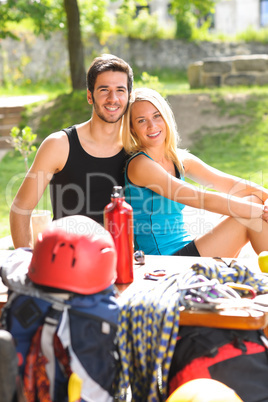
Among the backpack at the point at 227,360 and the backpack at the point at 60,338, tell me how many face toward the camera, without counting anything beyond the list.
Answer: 2

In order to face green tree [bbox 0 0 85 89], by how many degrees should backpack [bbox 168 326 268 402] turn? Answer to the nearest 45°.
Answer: approximately 180°

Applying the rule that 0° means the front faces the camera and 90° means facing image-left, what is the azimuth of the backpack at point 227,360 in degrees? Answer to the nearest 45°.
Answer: approximately 0°

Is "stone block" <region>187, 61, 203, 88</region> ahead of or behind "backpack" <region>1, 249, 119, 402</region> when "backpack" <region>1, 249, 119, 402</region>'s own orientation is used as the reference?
behind

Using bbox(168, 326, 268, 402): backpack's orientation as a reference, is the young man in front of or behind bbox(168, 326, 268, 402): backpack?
behind

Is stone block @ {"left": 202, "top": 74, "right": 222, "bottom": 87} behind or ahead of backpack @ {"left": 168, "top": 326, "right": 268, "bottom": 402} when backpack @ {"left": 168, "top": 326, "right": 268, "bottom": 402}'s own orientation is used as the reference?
behind

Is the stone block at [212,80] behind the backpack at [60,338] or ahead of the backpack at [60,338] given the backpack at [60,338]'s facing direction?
behind

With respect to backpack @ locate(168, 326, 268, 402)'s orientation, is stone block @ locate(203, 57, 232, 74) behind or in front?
behind
